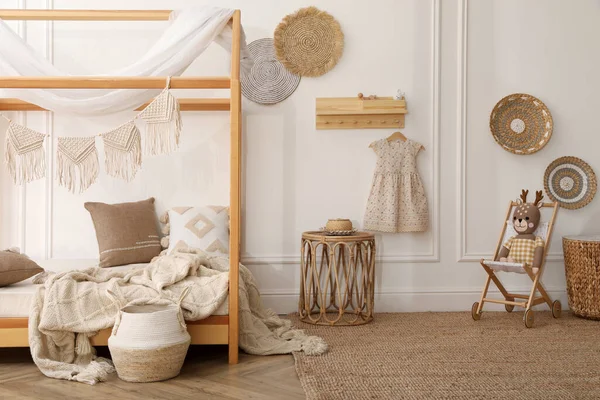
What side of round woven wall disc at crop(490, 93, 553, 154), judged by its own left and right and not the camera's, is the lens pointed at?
front

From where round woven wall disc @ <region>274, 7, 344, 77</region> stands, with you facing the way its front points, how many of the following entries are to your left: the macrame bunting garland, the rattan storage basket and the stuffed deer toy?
2

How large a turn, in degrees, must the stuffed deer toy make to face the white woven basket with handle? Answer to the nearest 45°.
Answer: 0° — it already faces it

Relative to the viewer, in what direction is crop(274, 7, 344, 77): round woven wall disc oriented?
toward the camera

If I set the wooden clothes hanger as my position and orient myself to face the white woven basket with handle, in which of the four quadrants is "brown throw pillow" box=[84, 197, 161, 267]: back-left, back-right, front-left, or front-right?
front-right

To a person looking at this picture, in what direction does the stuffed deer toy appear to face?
facing the viewer and to the left of the viewer

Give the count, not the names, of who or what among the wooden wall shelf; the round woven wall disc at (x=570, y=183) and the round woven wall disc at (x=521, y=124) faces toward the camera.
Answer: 3

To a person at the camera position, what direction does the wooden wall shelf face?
facing the viewer

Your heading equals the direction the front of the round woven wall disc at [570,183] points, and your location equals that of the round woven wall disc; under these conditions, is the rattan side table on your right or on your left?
on your right
